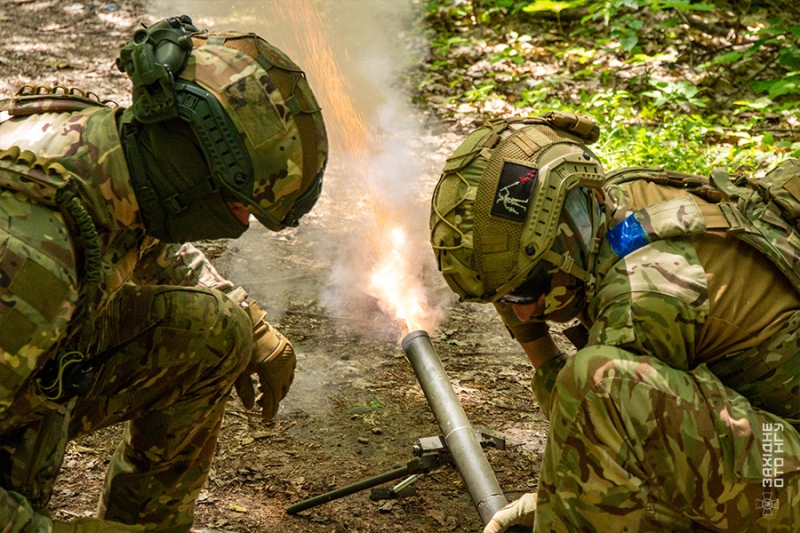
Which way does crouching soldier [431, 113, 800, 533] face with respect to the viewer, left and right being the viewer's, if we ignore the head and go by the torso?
facing to the left of the viewer

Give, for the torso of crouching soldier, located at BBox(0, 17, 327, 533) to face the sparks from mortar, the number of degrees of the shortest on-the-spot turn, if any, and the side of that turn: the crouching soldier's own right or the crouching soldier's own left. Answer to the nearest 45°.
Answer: approximately 45° to the crouching soldier's own left

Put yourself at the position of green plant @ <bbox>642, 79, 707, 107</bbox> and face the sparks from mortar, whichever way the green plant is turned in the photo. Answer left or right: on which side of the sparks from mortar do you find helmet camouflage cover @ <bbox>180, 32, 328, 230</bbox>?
left

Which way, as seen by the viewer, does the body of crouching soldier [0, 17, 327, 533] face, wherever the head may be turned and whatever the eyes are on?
to the viewer's right

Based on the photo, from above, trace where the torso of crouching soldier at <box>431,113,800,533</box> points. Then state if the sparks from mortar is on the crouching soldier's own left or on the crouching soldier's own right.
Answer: on the crouching soldier's own right
